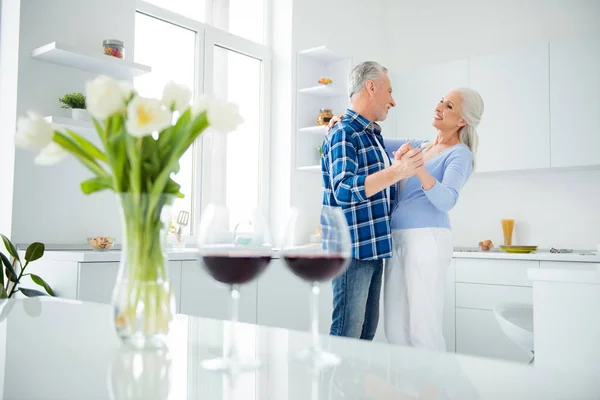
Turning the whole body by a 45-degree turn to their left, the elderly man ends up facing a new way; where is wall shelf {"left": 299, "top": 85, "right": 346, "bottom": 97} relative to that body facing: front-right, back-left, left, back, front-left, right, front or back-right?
front-left

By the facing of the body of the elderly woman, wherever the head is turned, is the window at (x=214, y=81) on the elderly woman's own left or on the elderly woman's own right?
on the elderly woman's own right

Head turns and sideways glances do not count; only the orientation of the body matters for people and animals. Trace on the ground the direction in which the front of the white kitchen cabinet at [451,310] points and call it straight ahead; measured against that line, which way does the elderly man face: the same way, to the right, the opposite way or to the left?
to the left

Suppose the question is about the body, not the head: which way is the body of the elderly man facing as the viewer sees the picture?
to the viewer's right

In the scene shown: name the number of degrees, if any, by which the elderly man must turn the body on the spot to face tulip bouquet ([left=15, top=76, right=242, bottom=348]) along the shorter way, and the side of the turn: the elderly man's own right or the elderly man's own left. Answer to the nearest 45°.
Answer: approximately 90° to the elderly man's own right

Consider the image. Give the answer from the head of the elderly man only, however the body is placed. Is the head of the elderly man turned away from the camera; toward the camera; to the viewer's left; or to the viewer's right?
to the viewer's right

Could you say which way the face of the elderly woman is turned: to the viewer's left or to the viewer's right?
to the viewer's left

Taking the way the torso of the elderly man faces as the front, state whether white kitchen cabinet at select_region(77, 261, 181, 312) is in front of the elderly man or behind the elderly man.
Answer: behind

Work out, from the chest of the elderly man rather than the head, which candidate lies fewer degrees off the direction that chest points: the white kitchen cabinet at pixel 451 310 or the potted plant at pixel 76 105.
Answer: the white kitchen cabinet

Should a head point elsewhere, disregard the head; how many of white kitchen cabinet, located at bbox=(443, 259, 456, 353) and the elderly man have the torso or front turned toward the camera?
1

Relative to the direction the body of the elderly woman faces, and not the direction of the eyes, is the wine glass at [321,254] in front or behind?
in front

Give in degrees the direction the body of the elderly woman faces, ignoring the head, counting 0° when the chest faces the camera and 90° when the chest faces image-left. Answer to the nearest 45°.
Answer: approximately 45°

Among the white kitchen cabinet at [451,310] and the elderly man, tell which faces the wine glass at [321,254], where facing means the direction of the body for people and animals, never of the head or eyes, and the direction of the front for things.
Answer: the white kitchen cabinet

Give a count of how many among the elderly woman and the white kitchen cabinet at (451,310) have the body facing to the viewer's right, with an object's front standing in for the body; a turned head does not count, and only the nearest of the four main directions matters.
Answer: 0

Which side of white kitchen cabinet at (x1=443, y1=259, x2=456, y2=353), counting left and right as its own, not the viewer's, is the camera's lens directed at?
front

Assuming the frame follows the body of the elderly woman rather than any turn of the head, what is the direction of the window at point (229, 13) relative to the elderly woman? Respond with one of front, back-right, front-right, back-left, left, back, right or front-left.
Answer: right
